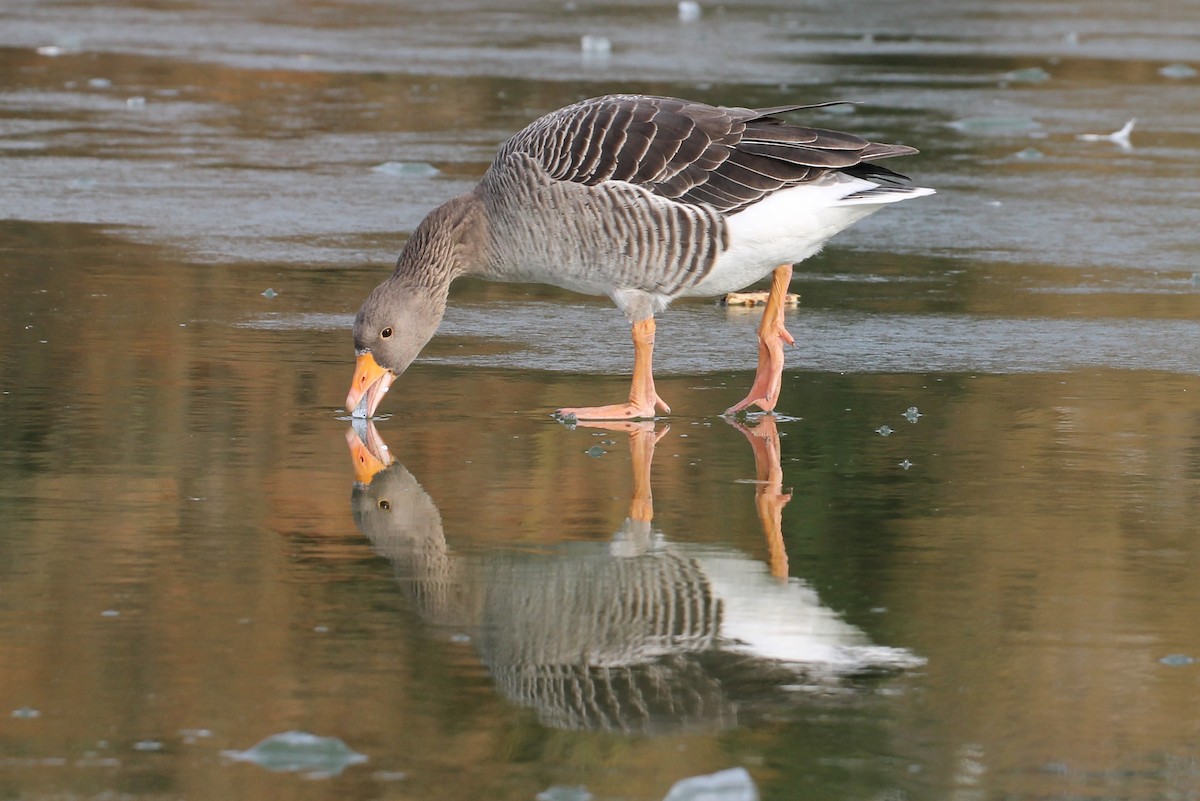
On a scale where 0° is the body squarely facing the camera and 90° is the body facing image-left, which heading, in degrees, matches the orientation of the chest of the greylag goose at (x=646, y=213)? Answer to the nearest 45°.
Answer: approximately 90°

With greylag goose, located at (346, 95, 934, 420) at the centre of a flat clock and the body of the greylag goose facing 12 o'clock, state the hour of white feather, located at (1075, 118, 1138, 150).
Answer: The white feather is roughly at 4 o'clock from the greylag goose.

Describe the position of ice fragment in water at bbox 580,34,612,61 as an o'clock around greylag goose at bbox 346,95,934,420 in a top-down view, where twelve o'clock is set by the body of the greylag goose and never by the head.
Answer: The ice fragment in water is roughly at 3 o'clock from the greylag goose.

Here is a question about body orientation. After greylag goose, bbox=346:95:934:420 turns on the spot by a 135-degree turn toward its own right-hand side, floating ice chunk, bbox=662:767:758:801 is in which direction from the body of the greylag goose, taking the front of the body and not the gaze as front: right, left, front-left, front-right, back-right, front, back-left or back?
back-right
